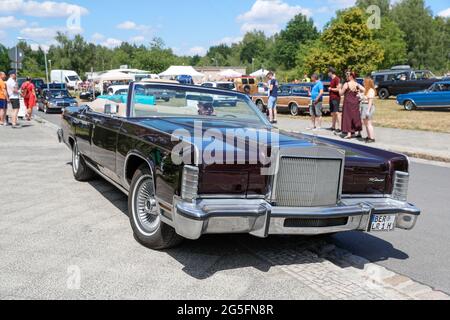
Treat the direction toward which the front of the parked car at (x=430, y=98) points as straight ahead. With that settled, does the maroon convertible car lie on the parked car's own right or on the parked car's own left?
on the parked car's own left

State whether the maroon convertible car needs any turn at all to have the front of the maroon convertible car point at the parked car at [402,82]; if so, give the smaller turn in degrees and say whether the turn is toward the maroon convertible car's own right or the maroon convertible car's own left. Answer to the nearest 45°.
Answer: approximately 135° to the maroon convertible car's own left

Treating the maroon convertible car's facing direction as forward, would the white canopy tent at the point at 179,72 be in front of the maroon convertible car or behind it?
behind

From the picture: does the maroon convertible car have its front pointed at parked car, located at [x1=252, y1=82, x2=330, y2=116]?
no

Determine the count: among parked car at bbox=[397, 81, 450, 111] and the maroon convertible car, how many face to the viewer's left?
1

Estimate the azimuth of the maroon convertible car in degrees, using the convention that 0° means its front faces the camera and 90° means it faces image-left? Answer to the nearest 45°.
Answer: approximately 315°

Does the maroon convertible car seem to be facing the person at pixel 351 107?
no

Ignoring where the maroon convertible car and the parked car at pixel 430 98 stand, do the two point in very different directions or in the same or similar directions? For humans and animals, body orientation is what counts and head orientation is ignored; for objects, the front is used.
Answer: very different directions

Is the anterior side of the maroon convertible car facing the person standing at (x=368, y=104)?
no

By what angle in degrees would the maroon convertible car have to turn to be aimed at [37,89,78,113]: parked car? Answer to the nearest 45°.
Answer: approximately 180°

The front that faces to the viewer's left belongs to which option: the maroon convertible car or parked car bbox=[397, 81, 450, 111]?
the parked car

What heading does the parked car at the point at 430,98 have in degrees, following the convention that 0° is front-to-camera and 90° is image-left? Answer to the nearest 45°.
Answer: approximately 90°

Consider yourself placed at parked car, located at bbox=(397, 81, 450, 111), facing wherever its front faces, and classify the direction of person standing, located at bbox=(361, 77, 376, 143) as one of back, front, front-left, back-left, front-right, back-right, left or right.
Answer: left

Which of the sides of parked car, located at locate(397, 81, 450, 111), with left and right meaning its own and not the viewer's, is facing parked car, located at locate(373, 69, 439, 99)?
right

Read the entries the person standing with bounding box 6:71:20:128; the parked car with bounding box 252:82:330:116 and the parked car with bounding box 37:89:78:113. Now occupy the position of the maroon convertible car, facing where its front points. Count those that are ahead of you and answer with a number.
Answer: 0

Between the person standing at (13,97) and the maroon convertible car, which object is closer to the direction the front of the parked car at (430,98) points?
the person standing

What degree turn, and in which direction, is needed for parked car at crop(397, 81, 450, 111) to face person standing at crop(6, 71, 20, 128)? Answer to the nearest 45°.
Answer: approximately 45° to its left

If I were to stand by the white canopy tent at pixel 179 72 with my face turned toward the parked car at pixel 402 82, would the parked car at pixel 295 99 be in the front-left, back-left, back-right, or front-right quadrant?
front-right

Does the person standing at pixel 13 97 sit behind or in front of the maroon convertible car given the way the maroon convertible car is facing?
behind
